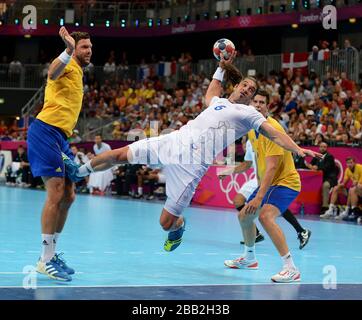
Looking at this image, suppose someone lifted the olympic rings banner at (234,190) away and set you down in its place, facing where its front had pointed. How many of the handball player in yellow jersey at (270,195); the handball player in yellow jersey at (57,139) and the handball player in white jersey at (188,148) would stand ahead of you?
3

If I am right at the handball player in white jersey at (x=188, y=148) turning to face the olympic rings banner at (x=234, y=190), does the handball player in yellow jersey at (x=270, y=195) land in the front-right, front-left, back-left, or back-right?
front-right

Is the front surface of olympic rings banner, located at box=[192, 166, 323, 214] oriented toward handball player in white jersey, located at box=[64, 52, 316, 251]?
yes

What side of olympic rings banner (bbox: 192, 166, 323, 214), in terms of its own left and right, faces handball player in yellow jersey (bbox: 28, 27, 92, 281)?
front

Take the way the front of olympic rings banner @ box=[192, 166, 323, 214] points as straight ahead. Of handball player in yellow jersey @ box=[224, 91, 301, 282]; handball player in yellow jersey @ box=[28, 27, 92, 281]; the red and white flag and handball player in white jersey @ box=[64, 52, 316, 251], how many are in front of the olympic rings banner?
3

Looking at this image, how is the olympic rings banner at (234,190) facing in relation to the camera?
toward the camera

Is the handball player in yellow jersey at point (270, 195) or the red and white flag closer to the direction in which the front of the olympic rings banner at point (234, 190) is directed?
the handball player in yellow jersey

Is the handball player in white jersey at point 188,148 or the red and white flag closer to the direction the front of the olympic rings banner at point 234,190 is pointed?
the handball player in white jersey

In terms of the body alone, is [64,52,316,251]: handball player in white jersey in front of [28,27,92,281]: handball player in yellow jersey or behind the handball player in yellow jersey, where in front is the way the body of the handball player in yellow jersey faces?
in front

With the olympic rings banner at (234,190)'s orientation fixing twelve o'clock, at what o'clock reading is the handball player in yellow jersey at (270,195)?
The handball player in yellow jersey is roughly at 12 o'clock from the olympic rings banner.

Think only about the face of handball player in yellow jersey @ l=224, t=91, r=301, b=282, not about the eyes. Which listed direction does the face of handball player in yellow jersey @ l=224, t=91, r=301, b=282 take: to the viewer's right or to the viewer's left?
to the viewer's left

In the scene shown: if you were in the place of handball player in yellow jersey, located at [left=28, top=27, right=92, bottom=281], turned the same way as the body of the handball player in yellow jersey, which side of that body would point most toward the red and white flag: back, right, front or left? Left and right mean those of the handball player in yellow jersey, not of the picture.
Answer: left

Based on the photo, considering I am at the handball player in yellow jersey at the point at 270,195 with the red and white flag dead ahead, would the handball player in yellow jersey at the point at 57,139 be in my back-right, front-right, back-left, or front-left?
back-left

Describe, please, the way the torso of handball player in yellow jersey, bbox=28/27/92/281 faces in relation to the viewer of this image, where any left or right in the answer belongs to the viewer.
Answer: facing to the right of the viewer

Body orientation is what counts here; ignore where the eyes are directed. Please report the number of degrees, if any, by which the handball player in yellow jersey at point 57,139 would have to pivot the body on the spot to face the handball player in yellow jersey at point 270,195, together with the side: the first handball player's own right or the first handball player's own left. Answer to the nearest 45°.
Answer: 0° — they already face them

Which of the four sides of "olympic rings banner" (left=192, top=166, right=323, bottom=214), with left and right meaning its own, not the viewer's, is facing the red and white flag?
back
